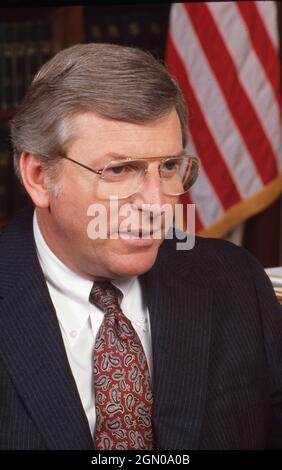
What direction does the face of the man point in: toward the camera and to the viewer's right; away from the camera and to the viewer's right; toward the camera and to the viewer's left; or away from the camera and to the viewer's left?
toward the camera and to the viewer's right

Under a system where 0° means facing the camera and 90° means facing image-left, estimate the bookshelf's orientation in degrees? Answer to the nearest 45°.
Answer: approximately 0°

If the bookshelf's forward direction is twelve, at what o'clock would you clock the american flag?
The american flag is roughly at 10 o'clock from the bookshelf.

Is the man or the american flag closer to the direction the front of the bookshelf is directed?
the man

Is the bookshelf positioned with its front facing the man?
yes
